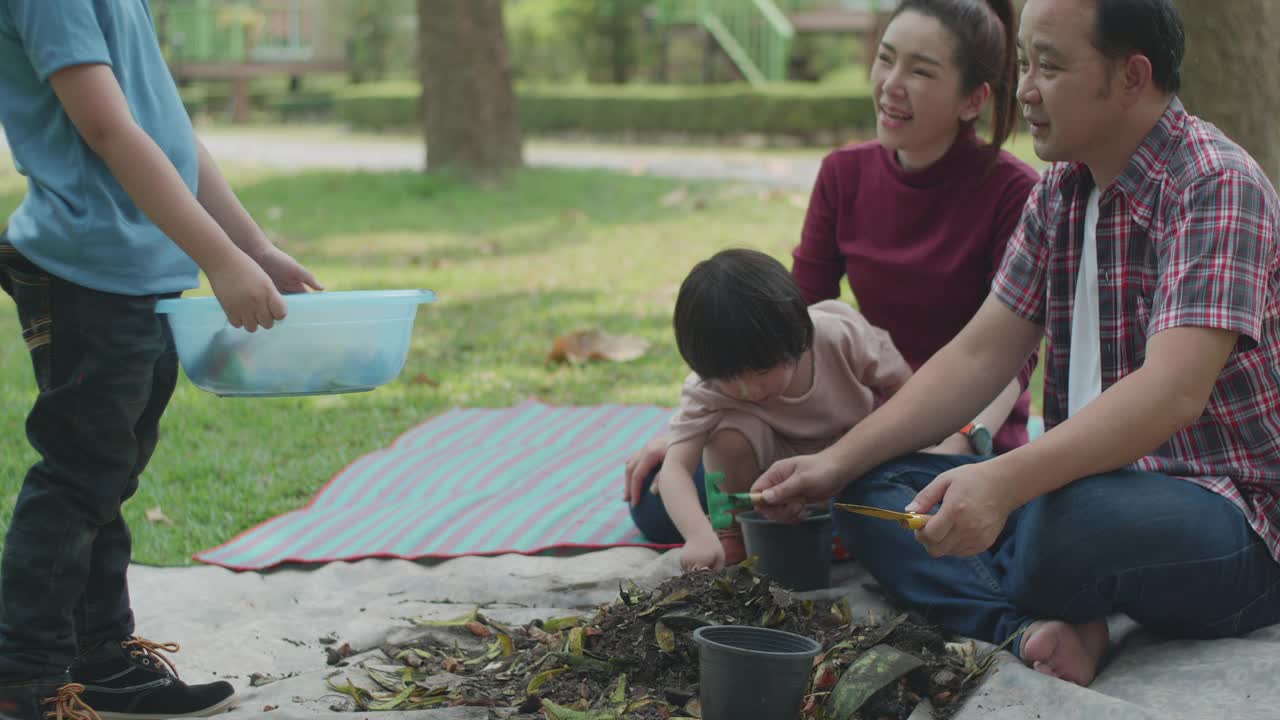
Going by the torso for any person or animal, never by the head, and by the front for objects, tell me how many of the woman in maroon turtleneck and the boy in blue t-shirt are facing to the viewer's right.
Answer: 1

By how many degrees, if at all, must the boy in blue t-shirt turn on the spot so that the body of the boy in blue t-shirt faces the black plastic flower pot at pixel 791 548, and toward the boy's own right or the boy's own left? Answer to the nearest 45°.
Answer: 0° — they already face it

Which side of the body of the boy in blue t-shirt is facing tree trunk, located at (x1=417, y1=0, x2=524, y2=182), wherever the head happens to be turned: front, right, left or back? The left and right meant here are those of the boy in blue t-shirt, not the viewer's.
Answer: left

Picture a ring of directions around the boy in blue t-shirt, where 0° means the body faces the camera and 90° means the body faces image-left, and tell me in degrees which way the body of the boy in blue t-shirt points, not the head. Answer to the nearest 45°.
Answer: approximately 270°

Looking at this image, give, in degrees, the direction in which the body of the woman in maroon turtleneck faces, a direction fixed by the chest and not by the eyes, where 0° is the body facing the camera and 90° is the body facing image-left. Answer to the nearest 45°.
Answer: approximately 45°

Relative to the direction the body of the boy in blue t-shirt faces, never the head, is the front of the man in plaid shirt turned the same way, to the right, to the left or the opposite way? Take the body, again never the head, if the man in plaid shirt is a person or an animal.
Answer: the opposite way
